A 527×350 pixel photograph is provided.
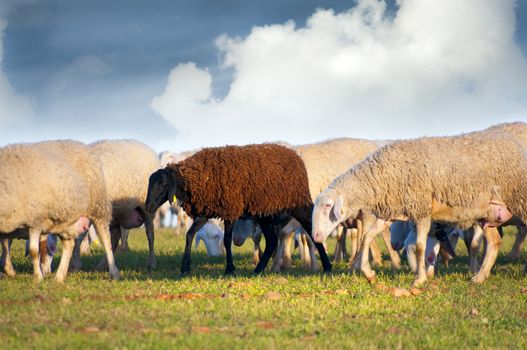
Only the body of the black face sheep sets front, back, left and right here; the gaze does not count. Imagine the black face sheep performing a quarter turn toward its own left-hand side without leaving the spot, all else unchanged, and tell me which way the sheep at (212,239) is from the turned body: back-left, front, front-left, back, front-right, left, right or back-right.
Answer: back

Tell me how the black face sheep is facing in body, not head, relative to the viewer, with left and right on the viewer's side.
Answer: facing to the left of the viewer

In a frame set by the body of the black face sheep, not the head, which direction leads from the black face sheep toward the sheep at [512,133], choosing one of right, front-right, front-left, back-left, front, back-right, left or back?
back

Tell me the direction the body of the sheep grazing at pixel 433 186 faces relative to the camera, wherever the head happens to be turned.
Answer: to the viewer's left

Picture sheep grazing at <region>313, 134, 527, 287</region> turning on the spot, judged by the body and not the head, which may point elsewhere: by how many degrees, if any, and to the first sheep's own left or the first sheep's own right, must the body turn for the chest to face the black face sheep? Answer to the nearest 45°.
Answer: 0° — it already faces it

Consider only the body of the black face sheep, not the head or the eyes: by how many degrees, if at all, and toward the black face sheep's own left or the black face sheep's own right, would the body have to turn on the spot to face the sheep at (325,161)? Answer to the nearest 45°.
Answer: approximately 135° to the black face sheep's own right

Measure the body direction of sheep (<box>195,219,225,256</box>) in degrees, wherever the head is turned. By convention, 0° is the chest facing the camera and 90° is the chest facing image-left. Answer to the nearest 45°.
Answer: approximately 45°

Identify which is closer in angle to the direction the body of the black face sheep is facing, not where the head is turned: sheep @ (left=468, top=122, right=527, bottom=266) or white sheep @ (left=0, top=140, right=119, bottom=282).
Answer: the white sheep

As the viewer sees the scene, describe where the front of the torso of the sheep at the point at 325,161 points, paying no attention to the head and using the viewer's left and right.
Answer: facing to the left of the viewer
